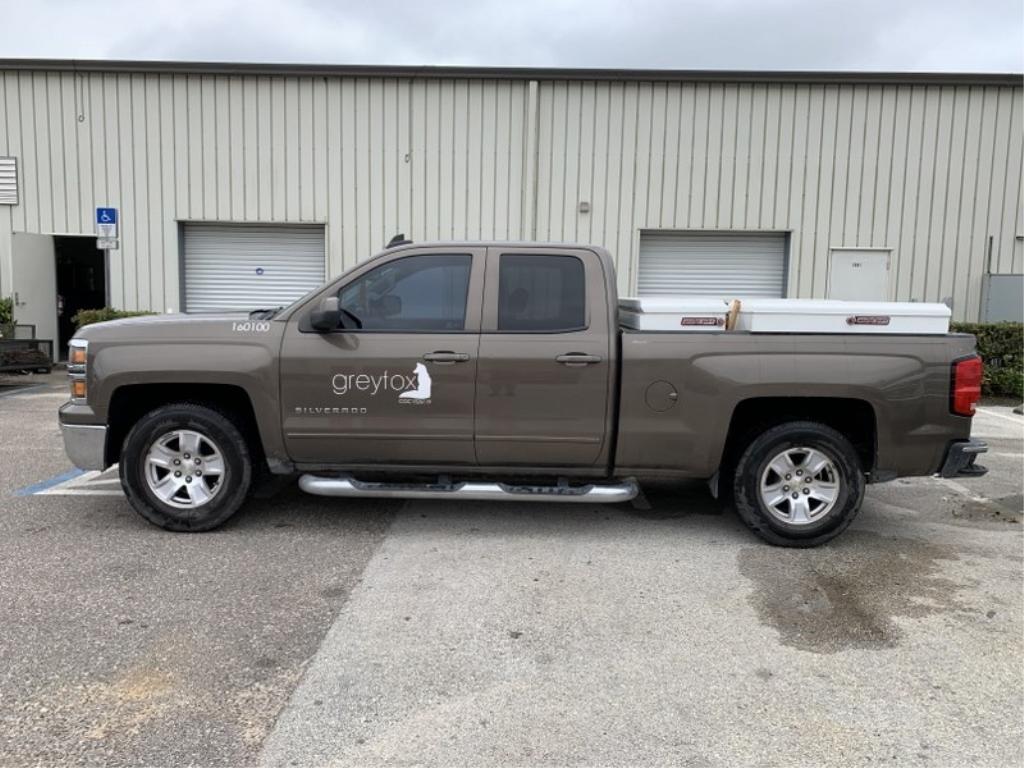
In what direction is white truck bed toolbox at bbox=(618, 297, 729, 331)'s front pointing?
toward the camera

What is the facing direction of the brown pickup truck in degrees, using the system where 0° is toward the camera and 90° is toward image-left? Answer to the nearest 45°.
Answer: approximately 90°

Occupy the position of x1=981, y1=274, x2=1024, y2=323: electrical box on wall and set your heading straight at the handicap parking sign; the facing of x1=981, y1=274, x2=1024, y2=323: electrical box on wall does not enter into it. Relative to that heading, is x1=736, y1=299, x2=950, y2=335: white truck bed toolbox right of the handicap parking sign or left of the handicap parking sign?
left

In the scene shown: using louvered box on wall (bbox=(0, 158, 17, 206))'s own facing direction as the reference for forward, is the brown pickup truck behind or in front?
in front

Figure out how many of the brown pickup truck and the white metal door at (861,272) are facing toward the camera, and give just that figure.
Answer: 1

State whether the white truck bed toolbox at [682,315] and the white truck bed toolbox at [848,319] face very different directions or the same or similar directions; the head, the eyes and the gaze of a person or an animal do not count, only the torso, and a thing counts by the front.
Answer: same or similar directions

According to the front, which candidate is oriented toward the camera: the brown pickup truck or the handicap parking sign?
the handicap parking sign

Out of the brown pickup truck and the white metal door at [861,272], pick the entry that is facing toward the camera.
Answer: the white metal door

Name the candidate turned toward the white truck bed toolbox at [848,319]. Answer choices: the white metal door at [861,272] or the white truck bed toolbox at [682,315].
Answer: the white metal door

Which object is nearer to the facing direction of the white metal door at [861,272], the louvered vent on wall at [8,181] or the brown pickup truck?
the brown pickup truck
